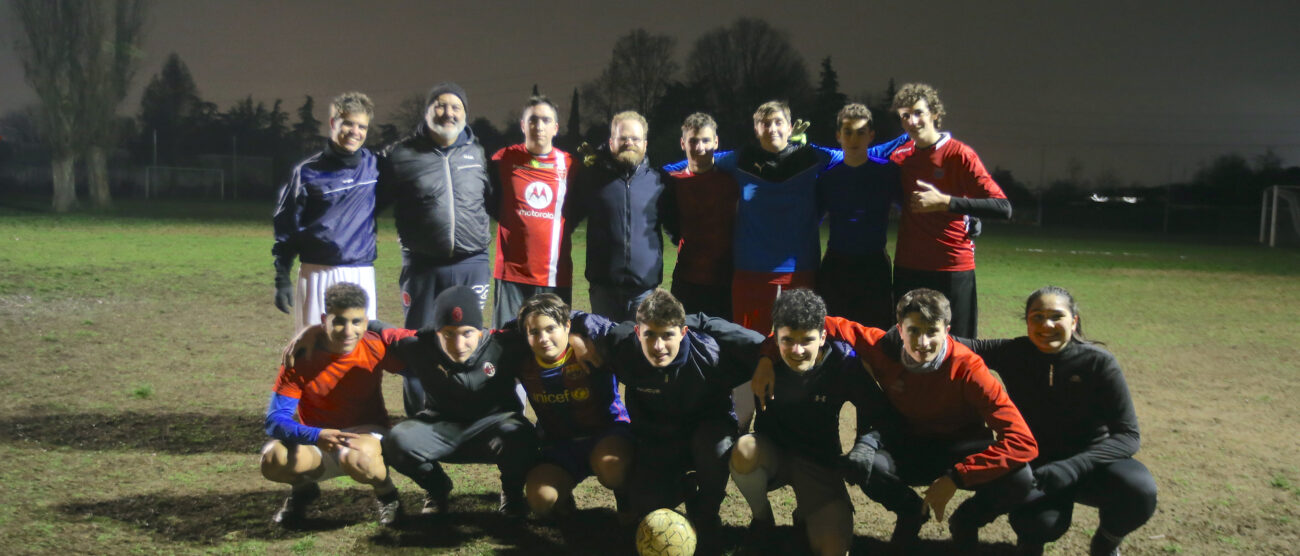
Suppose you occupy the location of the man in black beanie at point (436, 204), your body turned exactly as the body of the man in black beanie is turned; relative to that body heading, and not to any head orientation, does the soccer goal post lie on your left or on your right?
on your left

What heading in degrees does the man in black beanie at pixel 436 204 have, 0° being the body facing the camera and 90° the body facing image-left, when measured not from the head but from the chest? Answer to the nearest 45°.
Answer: approximately 0°

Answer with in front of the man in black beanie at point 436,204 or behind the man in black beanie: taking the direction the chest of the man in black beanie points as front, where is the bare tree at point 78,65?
behind

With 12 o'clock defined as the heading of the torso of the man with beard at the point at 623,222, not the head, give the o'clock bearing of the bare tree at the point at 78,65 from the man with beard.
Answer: The bare tree is roughly at 5 o'clock from the man with beard.

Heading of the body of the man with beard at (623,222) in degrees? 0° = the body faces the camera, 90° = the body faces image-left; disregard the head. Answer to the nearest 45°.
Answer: approximately 0°

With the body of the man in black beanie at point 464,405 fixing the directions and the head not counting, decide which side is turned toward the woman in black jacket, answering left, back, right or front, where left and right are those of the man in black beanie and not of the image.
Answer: left

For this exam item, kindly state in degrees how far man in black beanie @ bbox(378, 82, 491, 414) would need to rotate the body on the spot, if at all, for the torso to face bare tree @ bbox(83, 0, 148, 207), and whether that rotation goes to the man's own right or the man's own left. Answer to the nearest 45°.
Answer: approximately 180°

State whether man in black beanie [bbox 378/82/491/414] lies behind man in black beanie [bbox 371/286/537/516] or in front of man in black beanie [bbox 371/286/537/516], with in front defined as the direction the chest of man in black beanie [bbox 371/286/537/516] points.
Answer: behind
